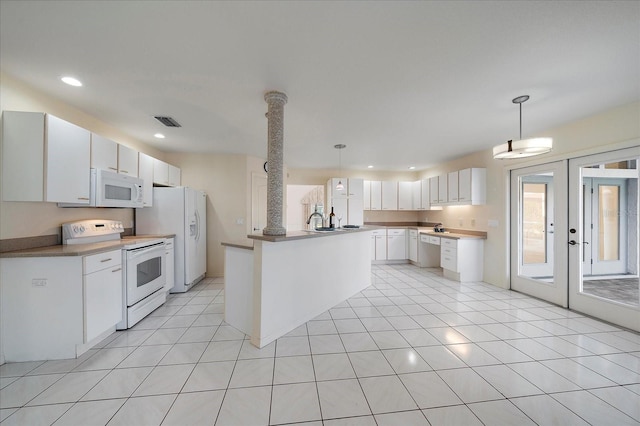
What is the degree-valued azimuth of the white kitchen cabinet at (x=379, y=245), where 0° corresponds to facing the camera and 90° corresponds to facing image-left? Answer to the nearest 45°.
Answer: approximately 0°

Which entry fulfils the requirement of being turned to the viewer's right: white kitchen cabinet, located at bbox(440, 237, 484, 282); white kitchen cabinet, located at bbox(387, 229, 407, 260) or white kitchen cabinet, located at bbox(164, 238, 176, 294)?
white kitchen cabinet, located at bbox(164, 238, 176, 294)

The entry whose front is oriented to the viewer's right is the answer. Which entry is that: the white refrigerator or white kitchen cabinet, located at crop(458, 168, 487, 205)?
the white refrigerator

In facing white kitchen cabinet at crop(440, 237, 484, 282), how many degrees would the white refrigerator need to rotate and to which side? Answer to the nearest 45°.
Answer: approximately 45° to its right

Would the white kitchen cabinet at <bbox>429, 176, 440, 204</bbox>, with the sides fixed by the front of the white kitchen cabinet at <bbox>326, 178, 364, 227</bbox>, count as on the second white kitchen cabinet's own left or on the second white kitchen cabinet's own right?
on the second white kitchen cabinet's own left

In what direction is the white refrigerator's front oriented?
to the viewer's right

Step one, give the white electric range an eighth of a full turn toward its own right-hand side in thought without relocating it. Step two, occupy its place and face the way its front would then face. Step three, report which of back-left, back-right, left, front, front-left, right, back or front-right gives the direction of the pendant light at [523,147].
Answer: front-left

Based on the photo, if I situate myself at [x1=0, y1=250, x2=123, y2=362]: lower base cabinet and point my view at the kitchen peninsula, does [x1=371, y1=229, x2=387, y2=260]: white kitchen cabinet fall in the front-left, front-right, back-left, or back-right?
front-left

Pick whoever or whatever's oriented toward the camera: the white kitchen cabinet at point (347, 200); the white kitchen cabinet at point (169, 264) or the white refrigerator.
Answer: the white kitchen cabinet at point (347, 200)

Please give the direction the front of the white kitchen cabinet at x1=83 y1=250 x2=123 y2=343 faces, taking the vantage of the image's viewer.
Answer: facing the viewer and to the right of the viewer

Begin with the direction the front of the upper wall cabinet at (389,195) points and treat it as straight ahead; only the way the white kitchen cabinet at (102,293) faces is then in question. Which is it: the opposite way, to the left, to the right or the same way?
to the left

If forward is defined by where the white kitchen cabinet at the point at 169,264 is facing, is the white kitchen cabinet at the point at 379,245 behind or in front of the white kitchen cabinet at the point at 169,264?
in front

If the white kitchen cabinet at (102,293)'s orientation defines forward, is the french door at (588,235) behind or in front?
in front

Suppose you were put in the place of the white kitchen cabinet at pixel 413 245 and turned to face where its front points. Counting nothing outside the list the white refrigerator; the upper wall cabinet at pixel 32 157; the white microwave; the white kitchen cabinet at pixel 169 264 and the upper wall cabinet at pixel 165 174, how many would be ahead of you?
5

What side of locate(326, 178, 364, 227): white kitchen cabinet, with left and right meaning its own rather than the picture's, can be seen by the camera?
front

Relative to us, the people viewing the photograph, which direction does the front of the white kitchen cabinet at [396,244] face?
facing the viewer

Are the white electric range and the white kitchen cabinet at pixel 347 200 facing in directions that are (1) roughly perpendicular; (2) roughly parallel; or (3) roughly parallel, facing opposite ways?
roughly perpendicular

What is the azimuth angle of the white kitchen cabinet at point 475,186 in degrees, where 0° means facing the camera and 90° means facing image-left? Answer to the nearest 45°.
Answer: approximately 45°

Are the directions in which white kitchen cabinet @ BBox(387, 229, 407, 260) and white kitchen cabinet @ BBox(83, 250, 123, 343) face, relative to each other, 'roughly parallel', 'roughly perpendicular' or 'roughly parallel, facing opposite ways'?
roughly perpendicular
